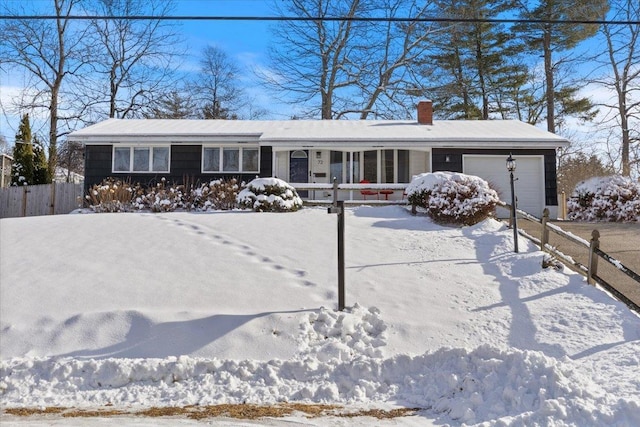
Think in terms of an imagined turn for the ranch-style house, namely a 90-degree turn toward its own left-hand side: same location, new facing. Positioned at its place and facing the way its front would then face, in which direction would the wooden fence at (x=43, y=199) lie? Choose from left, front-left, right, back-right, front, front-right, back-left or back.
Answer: back

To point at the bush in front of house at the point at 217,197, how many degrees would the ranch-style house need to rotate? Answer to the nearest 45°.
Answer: approximately 45° to its right

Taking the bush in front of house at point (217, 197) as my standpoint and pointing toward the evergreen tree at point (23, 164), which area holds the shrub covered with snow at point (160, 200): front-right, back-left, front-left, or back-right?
front-left

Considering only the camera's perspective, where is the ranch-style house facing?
facing the viewer

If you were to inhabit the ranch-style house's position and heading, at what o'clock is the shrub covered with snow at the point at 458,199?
The shrub covered with snow is roughly at 11 o'clock from the ranch-style house.

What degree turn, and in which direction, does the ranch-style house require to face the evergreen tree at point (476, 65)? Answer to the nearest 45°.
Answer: approximately 135° to its left

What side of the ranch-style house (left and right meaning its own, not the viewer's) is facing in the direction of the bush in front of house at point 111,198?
right

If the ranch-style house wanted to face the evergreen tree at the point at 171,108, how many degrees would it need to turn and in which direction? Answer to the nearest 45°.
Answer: approximately 135° to its right

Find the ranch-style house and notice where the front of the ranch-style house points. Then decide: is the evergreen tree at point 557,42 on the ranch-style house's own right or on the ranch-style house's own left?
on the ranch-style house's own left

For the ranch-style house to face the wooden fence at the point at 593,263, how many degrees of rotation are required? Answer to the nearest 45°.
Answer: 0° — it already faces it

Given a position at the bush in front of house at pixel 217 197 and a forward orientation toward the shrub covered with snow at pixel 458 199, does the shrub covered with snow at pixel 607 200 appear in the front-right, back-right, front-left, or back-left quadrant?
front-left
